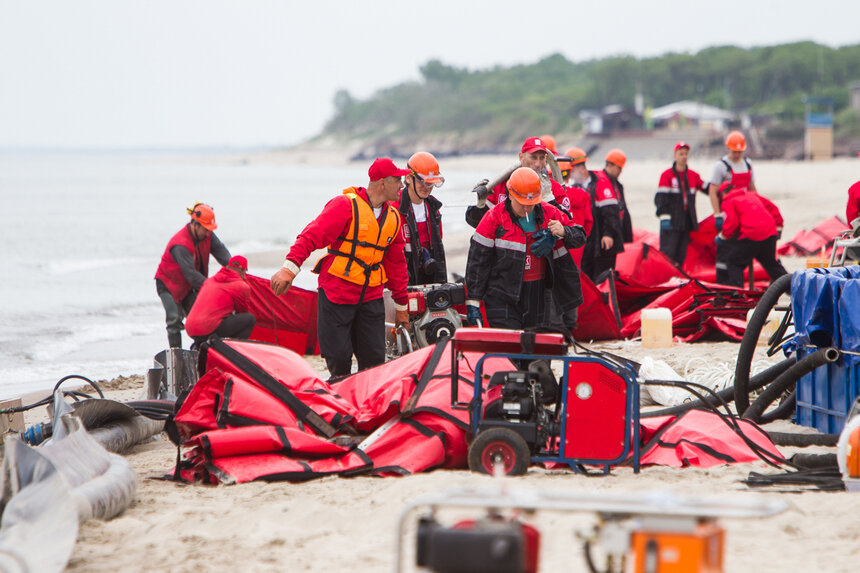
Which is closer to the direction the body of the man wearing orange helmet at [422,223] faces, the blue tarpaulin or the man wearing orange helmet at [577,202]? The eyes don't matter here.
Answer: the blue tarpaulin

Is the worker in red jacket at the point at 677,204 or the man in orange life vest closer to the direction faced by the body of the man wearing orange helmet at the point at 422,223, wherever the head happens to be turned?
the man in orange life vest

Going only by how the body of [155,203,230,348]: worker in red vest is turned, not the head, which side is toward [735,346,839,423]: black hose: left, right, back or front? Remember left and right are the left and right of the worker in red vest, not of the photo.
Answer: front

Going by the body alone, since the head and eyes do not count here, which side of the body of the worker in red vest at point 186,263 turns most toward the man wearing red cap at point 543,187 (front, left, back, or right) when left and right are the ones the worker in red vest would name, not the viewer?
front

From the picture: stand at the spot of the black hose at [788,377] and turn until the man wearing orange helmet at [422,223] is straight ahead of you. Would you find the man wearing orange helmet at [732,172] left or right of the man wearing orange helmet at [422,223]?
right
